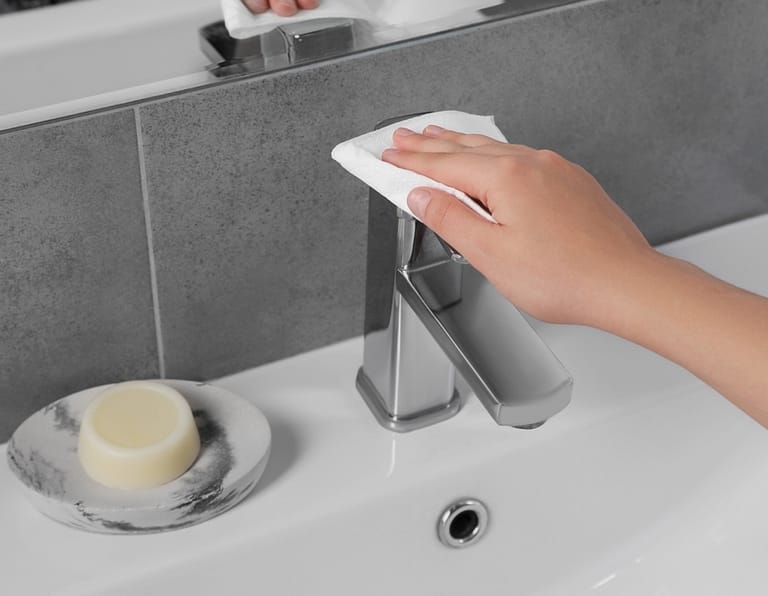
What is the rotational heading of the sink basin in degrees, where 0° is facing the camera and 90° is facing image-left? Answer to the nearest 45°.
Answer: approximately 315°

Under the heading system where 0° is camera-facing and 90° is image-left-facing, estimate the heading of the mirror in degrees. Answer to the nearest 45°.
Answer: approximately 315°
